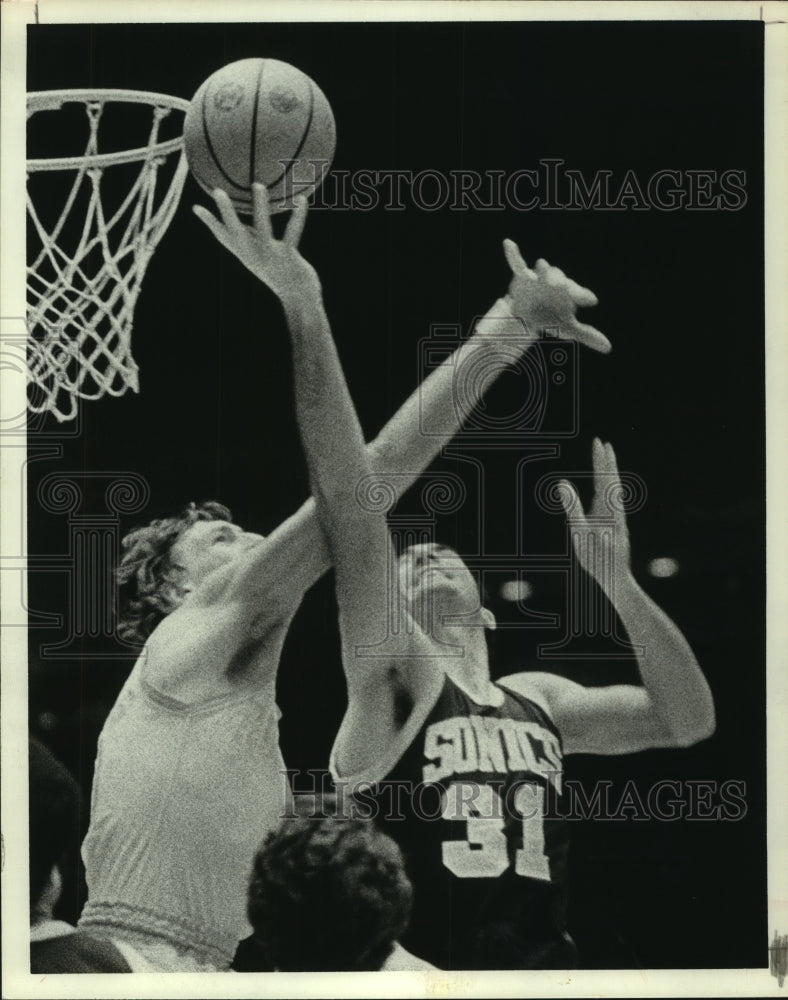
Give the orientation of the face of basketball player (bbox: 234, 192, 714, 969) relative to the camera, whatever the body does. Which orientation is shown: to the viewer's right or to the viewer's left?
to the viewer's left

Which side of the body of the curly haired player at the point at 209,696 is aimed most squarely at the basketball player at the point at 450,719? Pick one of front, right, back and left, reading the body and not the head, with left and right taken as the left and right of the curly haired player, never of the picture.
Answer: front

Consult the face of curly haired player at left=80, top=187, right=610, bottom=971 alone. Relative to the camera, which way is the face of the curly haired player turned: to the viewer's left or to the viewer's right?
to the viewer's right

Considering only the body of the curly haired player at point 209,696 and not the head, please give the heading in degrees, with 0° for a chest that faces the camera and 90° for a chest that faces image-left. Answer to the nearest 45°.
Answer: approximately 270°
